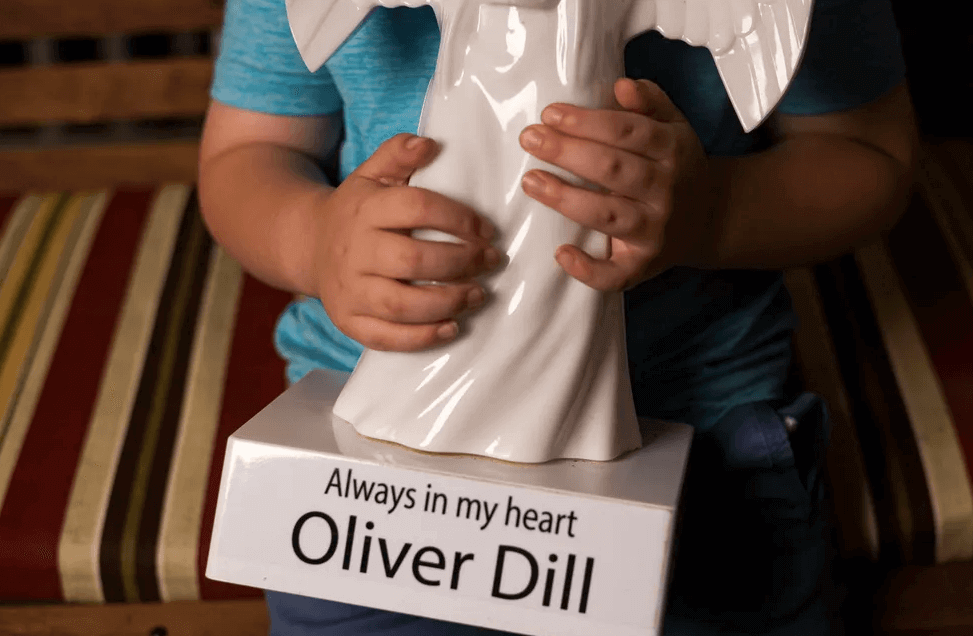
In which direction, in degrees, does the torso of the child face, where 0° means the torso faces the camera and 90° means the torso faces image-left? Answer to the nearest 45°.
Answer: approximately 0°
